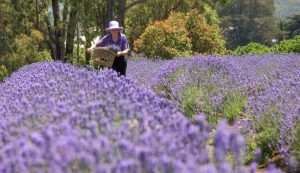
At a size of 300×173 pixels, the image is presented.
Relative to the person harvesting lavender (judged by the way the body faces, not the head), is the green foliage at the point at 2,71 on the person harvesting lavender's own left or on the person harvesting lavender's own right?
on the person harvesting lavender's own right

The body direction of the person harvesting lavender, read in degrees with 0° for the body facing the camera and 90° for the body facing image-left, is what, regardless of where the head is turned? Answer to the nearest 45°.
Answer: approximately 45°

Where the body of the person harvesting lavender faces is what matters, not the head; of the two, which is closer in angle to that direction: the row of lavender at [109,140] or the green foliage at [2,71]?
the row of lavender

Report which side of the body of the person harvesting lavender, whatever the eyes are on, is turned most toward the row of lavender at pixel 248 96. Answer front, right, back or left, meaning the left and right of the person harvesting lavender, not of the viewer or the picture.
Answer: left

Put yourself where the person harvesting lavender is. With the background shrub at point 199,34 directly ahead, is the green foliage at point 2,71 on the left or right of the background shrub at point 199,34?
left

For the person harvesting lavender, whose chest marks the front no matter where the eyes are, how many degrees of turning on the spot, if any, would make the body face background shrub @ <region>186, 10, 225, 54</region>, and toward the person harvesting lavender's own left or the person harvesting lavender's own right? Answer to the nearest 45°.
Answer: approximately 135° to the person harvesting lavender's own left
